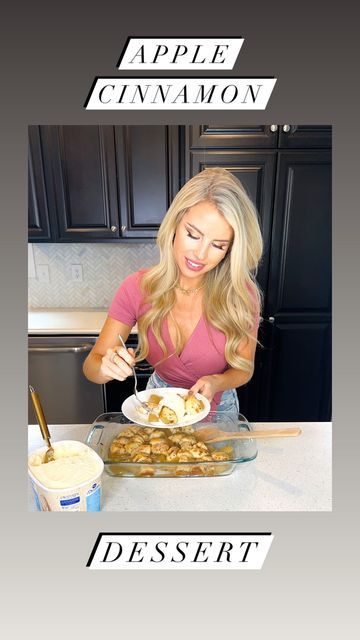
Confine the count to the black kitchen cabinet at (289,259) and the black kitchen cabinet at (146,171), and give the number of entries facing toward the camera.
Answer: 2

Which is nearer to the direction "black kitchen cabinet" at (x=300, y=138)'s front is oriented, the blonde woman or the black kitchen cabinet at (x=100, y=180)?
the blonde woman

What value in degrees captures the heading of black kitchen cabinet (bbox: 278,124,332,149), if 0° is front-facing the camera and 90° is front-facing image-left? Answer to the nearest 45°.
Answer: approximately 0°

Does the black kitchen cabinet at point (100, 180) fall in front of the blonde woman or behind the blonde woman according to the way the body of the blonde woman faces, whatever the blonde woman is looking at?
behind

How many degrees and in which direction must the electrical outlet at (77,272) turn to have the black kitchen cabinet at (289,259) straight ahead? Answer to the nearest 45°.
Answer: approximately 45° to its left

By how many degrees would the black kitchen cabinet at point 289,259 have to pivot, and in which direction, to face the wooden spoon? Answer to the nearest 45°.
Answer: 0° — it already faces it

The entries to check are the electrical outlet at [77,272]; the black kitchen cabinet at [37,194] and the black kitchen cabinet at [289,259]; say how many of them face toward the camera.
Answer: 3

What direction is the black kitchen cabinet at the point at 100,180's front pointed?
toward the camera
